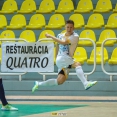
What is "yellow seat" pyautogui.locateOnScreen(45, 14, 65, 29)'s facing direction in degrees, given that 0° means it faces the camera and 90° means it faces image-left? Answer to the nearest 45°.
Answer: approximately 45°

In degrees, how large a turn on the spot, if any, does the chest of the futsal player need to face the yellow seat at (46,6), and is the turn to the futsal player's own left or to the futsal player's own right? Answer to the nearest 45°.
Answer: approximately 135° to the futsal player's own left

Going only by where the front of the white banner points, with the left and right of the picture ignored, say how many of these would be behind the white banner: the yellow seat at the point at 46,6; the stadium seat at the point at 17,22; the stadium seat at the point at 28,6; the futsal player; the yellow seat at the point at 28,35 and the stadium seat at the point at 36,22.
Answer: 5

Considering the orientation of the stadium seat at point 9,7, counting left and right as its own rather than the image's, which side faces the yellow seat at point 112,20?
left

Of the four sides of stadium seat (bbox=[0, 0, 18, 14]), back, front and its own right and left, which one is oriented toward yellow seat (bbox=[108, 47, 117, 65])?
left
